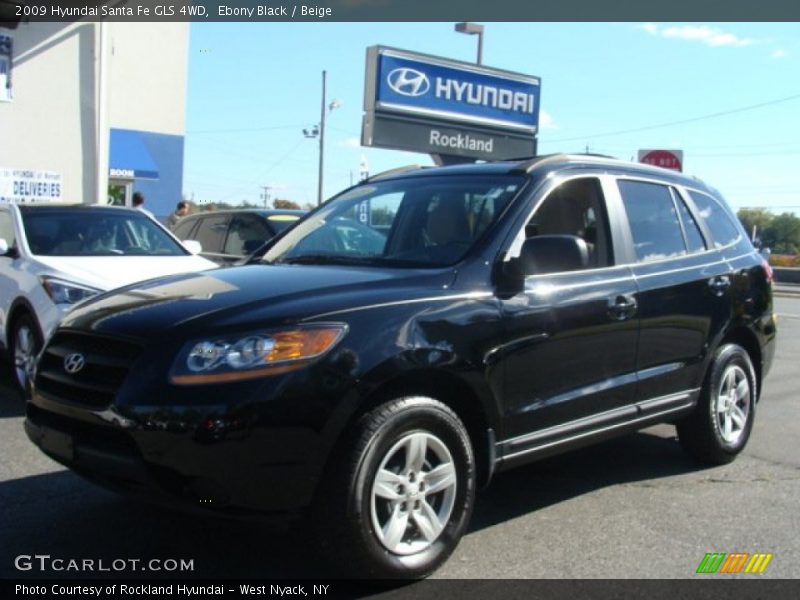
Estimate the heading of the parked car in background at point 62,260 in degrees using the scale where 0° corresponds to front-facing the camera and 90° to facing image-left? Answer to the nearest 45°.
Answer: approximately 315°

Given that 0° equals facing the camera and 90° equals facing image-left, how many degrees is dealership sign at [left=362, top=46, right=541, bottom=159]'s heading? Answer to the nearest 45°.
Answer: approximately 315°

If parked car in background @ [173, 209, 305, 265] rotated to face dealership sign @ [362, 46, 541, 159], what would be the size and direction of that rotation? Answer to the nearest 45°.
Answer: approximately 90° to its left

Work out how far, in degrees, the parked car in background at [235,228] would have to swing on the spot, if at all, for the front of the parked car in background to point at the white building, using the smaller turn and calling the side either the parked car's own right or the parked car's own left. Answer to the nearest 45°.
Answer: approximately 180°

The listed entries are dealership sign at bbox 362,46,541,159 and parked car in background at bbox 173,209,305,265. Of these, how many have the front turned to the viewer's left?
0

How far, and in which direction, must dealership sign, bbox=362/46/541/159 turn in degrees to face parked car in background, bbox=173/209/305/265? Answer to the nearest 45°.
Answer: approximately 45° to its right

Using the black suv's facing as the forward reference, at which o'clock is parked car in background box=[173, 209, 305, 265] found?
The parked car in background is roughly at 4 o'clock from the black suv.

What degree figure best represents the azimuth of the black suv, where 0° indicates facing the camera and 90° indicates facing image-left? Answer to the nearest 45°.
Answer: approximately 45°

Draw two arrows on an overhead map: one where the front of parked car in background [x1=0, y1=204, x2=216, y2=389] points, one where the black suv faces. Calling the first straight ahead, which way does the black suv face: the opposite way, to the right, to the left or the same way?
to the right

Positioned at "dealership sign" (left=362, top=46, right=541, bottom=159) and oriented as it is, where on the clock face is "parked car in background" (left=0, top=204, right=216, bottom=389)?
The parked car in background is roughly at 2 o'clock from the dealership sign.

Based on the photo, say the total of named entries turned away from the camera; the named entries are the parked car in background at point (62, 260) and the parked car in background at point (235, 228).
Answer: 0
